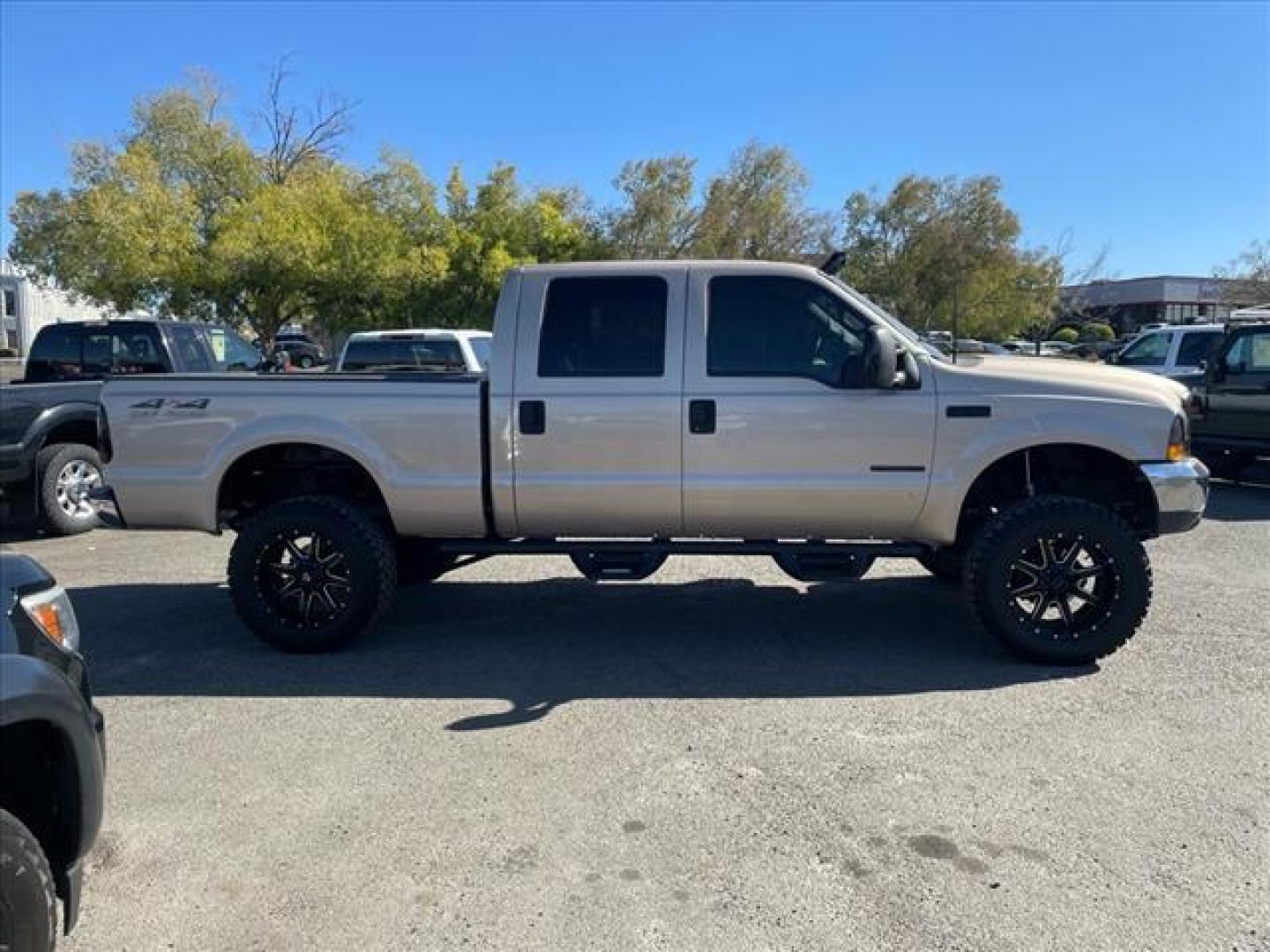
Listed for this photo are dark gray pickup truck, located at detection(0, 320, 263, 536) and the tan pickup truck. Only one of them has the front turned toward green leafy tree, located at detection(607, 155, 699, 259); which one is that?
the dark gray pickup truck

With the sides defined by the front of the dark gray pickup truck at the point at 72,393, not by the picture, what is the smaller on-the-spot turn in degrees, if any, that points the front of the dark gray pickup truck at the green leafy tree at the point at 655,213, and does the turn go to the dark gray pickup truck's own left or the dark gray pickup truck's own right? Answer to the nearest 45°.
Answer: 0° — it already faces it

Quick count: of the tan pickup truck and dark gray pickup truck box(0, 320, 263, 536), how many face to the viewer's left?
0

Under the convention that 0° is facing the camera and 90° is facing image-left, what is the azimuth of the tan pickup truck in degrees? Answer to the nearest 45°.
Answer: approximately 270°

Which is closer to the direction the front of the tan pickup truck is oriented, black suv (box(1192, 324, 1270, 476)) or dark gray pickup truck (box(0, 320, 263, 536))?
the black suv

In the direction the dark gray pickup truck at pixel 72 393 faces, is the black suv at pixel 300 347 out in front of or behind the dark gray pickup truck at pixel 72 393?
in front

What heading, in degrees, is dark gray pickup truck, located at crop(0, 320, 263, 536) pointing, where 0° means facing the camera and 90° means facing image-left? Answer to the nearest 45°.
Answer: approximately 225°

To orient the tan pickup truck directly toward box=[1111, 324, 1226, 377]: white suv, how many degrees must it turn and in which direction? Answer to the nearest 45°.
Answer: approximately 45° to its left

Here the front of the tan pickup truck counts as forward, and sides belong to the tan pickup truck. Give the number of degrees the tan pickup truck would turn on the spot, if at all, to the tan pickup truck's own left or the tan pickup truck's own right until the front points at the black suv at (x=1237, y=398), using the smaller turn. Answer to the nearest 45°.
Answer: approximately 45° to the tan pickup truck's own left

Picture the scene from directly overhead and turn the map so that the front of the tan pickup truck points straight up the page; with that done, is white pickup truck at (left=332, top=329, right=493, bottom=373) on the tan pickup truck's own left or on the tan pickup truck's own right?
on the tan pickup truck's own left
